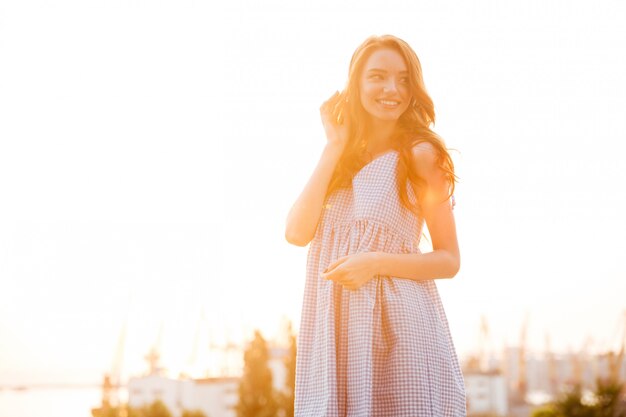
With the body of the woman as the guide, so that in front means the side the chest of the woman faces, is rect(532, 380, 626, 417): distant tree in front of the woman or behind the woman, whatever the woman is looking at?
behind

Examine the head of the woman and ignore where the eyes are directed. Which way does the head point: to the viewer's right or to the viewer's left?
to the viewer's right

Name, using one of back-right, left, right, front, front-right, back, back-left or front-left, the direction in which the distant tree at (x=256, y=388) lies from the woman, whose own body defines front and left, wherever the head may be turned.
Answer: back-right

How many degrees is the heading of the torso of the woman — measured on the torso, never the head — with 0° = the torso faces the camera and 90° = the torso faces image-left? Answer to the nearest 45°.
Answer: approximately 45°
